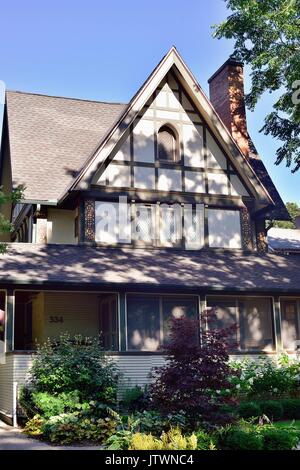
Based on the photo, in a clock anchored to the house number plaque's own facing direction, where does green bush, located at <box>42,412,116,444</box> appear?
The green bush is roughly at 12 o'clock from the house number plaque.

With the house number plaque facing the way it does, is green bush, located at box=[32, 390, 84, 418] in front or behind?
in front

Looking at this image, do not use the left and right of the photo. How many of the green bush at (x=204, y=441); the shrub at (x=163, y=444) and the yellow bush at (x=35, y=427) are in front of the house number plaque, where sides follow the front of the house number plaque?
3

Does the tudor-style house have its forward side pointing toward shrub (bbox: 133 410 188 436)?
yes

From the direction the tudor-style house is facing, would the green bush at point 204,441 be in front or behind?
in front

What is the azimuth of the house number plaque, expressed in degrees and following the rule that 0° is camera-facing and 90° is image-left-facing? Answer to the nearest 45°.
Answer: approximately 0°

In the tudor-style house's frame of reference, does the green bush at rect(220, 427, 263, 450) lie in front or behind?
in front

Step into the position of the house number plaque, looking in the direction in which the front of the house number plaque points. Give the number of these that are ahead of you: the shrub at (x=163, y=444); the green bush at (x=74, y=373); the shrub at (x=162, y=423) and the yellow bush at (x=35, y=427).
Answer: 4
